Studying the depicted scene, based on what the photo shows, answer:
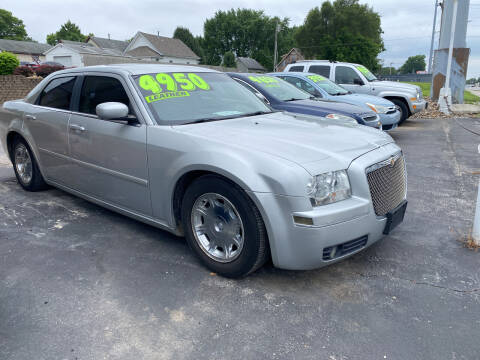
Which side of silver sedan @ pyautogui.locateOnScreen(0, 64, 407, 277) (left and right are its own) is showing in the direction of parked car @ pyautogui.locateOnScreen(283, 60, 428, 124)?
left

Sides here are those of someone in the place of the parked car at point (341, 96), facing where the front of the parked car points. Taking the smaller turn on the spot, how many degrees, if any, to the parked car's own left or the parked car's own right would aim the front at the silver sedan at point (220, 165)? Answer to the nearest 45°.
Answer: approximately 45° to the parked car's own right

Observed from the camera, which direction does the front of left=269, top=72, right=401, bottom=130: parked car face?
facing the viewer and to the right of the viewer

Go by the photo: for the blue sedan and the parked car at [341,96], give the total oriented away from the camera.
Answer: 0

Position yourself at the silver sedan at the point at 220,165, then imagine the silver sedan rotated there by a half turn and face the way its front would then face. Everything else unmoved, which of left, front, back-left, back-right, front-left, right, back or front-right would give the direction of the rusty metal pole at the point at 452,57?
right

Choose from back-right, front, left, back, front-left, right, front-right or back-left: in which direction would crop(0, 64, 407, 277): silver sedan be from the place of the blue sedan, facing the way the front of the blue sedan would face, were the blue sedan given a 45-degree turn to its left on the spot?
right

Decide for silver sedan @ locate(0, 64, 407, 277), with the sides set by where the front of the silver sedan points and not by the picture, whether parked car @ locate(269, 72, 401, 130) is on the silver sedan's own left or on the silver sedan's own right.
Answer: on the silver sedan's own left

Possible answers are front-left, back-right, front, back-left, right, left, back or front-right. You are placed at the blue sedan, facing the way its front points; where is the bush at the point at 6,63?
back

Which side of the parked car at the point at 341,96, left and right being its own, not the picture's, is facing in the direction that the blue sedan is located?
right

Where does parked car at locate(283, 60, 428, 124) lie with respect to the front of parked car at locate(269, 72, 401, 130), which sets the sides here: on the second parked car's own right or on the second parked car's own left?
on the second parked car's own left

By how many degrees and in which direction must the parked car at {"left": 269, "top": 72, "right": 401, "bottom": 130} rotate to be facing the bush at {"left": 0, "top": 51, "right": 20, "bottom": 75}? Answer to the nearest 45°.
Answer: approximately 180°

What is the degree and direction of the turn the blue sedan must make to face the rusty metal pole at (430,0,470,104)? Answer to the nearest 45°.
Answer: approximately 90° to its left
